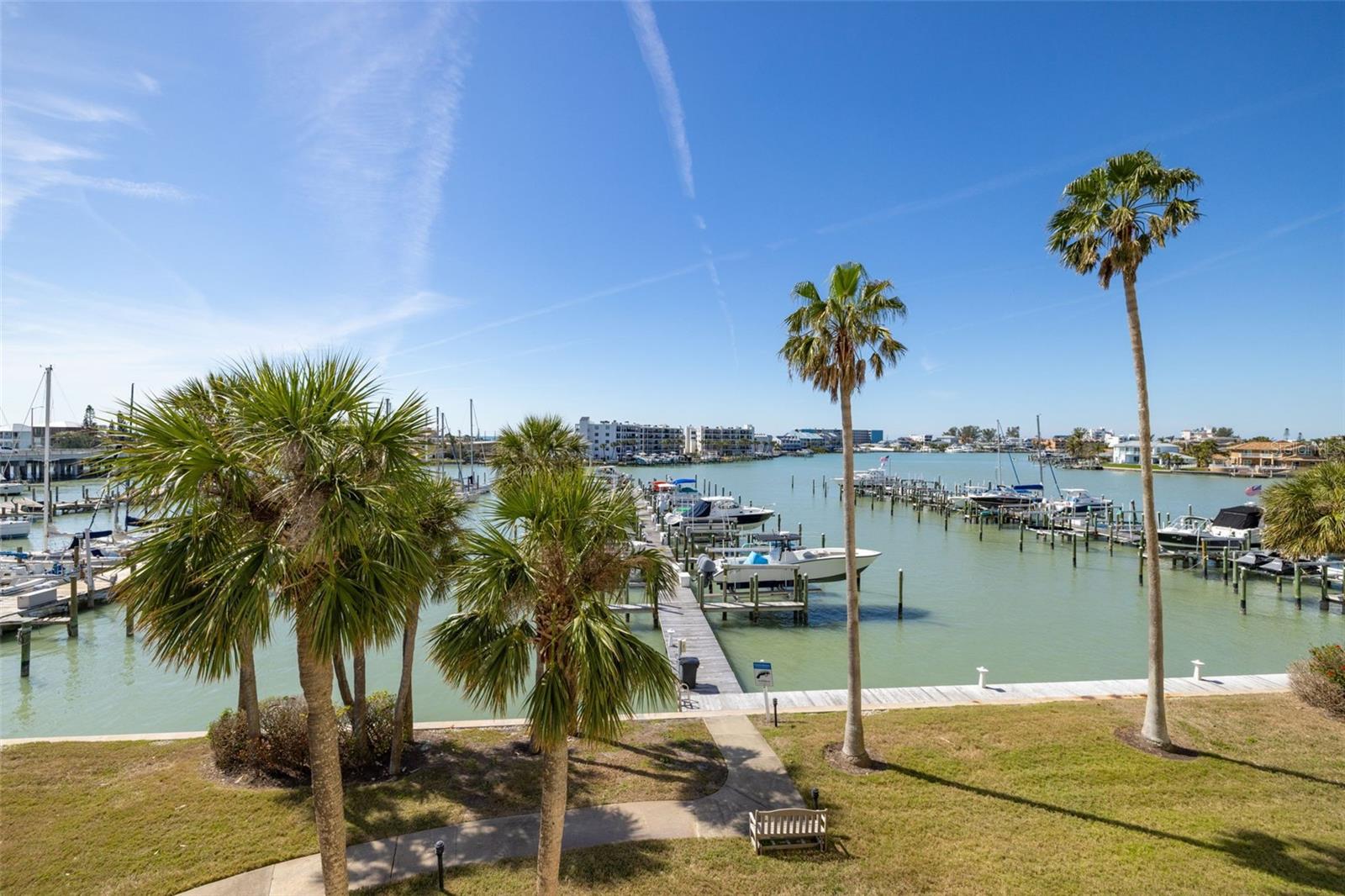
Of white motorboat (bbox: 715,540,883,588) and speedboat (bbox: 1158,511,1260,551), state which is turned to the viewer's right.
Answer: the white motorboat

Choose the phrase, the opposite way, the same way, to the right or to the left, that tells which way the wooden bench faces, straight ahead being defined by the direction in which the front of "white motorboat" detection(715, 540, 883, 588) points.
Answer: to the left

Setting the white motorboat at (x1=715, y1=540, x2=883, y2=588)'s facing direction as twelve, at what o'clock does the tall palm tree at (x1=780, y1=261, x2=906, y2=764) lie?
The tall palm tree is roughly at 3 o'clock from the white motorboat.

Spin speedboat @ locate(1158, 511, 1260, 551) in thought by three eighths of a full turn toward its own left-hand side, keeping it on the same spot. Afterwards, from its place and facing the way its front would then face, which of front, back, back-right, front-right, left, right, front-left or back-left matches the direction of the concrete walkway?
front-right

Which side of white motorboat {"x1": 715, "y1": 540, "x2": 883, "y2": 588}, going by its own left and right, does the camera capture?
right

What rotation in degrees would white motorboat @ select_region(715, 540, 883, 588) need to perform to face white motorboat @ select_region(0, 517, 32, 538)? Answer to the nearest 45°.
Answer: approximately 180°

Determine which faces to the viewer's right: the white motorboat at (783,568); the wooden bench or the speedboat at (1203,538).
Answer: the white motorboat

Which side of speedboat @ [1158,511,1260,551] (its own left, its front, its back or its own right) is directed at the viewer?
left

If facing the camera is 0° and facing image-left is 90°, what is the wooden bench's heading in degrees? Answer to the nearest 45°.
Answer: approximately 180°
